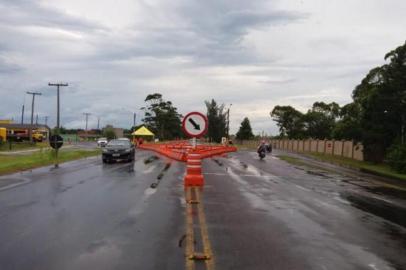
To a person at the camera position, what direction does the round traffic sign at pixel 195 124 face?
facing the viewer

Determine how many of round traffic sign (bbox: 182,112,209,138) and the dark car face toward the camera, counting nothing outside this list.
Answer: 2

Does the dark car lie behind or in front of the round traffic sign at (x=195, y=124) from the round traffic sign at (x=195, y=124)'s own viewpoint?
behind

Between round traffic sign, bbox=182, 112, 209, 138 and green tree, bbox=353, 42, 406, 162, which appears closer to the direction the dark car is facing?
the round traffic sign

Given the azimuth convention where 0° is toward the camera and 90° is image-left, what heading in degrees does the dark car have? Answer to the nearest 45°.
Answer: approximately 0°

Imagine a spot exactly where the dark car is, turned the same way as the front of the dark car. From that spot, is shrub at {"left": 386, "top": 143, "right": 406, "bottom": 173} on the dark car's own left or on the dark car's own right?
on the dark car's own left

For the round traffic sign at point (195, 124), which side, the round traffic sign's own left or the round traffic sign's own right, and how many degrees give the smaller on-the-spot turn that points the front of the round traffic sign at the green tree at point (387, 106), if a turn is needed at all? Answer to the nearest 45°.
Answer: approximately 135° to the round traffic sign's own left

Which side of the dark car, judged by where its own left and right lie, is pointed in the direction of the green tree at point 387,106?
left

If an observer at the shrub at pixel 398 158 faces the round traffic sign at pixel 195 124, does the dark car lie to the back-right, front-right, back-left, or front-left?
front-right

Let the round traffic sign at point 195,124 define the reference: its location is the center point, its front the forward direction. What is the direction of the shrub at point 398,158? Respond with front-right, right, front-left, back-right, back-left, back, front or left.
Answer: back-left

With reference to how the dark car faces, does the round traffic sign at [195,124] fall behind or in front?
in front
